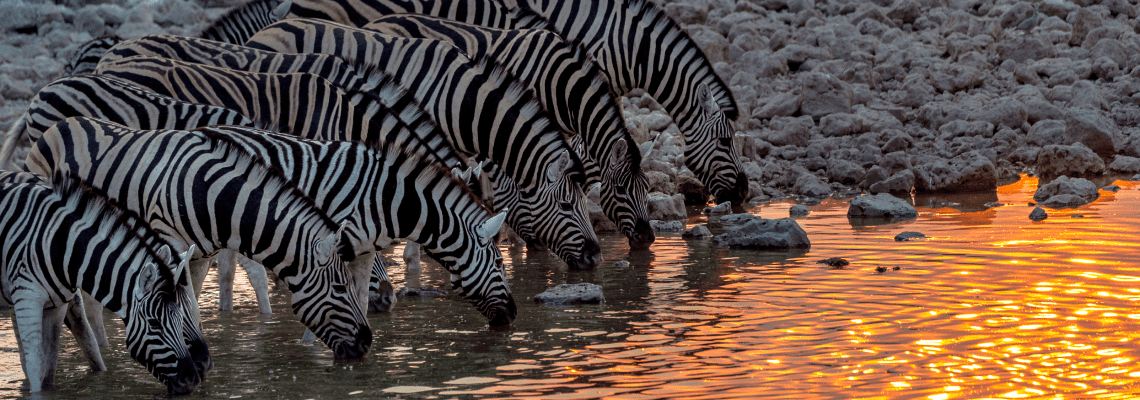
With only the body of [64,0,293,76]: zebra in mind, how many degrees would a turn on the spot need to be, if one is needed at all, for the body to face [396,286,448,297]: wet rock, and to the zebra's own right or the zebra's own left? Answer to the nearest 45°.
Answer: approximately 90° to the zebra's own right

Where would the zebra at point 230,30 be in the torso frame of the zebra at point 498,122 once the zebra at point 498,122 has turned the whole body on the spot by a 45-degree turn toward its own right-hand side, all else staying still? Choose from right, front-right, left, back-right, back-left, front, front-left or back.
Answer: back

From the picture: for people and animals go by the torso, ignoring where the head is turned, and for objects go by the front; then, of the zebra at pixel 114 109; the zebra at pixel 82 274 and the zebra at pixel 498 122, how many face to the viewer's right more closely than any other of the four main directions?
3

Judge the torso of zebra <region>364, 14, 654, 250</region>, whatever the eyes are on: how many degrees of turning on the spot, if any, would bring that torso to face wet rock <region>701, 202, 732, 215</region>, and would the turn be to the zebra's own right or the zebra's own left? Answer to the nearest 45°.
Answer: approximately 45° to the zebra's own left

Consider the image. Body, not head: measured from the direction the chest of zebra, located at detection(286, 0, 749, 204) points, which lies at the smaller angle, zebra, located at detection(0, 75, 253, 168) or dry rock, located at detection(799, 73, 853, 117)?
the dry rock

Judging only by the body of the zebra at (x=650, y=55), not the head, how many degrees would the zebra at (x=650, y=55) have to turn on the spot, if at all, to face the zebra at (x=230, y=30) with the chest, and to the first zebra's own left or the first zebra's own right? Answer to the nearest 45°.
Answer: approximately 180°

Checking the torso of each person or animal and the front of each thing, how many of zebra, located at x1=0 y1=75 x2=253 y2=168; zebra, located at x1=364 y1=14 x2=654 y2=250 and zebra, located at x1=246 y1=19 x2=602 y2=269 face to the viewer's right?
3

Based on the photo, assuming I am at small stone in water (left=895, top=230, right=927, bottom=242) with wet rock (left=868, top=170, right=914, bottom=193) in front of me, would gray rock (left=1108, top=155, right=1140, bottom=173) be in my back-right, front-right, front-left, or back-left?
front-right

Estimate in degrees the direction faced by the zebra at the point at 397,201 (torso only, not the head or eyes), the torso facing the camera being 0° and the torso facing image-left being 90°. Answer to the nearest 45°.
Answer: approximately 270°

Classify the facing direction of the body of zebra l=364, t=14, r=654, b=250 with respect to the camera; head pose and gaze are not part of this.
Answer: to the viewer's right

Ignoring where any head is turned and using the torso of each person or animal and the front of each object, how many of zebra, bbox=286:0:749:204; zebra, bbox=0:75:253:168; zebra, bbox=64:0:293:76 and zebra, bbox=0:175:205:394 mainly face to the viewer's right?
4

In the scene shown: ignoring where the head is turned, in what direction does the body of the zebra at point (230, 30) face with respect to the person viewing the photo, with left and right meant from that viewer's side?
facing to the right of the viewer

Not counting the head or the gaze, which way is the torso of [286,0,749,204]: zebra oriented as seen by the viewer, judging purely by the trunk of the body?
to the viewer's right
